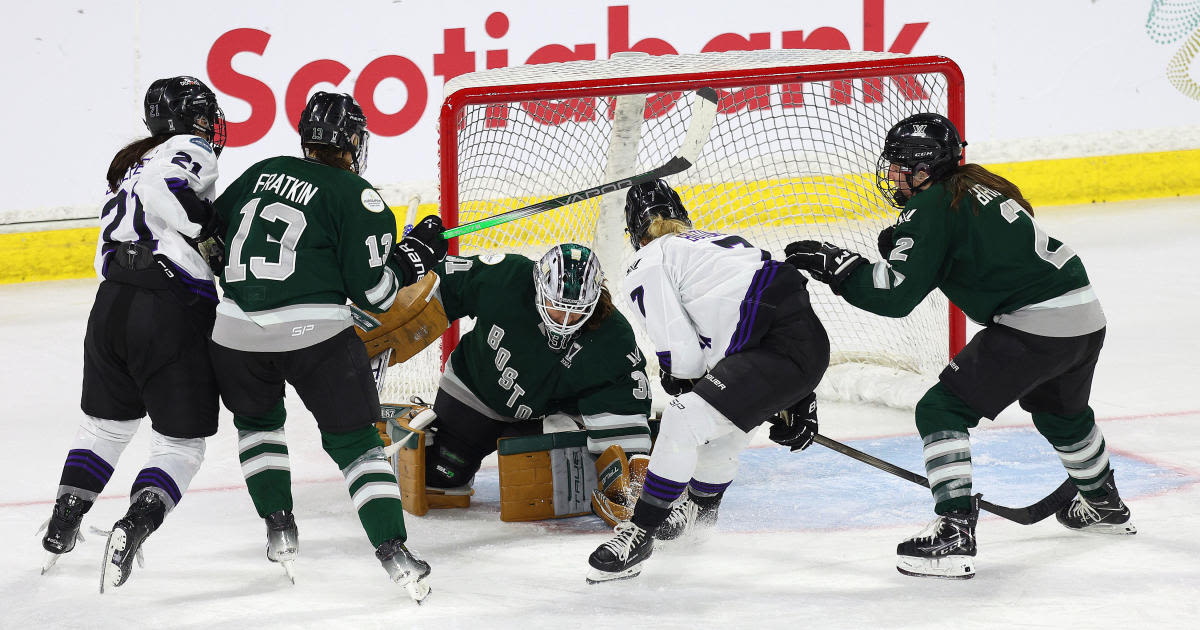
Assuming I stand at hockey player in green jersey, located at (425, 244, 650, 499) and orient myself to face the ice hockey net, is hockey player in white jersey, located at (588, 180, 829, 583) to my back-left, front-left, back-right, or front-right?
back-right

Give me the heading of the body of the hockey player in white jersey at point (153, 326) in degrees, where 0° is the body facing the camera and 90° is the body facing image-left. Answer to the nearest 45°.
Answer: approximately 225°

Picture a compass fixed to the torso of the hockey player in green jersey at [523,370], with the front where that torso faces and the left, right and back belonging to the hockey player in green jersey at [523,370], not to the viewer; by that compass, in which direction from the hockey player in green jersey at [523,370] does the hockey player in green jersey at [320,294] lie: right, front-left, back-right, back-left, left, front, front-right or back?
front-right

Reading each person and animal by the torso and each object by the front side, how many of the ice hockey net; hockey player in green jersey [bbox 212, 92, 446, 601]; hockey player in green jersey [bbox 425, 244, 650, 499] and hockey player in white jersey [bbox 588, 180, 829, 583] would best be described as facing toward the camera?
2

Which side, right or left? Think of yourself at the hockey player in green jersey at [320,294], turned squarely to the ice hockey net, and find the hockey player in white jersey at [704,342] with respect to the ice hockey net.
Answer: right

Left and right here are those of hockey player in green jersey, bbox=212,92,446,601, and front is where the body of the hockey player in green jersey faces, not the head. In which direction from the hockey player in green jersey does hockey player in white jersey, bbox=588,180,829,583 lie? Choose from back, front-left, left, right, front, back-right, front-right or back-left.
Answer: front-right

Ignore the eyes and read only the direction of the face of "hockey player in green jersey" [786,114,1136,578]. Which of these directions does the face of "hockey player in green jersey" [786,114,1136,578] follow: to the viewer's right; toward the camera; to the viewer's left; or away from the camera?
to the viewer's left

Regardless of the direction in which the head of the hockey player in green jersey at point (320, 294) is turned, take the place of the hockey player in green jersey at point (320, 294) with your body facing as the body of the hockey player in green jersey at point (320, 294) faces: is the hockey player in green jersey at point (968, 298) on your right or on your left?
on your right

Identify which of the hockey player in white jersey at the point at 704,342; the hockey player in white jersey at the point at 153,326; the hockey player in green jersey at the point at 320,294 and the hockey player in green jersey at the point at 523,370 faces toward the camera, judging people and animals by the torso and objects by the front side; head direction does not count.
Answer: the hockey player in green jersey at the point at 523,370

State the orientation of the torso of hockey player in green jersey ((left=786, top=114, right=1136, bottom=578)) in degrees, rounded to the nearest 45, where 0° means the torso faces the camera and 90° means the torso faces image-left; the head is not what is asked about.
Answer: approximately 90°
